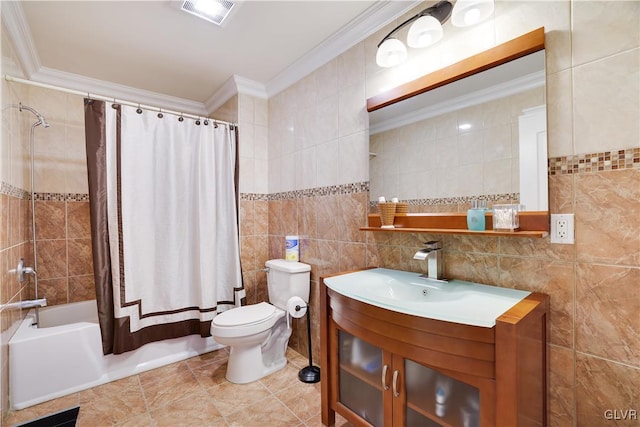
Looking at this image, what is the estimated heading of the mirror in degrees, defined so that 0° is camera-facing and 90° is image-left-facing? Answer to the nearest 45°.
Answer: approximately 45°

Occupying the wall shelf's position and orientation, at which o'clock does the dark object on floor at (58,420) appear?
The dark object on floor is roughly at 1 o'clock from the wall shelf.

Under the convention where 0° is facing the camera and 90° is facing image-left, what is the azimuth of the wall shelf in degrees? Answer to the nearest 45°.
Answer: approximately 45°

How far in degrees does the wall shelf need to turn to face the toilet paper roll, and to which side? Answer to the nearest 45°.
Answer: approximately 45° to its right

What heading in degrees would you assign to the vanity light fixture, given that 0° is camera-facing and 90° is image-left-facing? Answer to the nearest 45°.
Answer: approximately 45°

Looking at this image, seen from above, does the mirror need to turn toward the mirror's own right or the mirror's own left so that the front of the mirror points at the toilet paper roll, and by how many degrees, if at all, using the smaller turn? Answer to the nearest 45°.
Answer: approximately 45° to the mirror's own right
